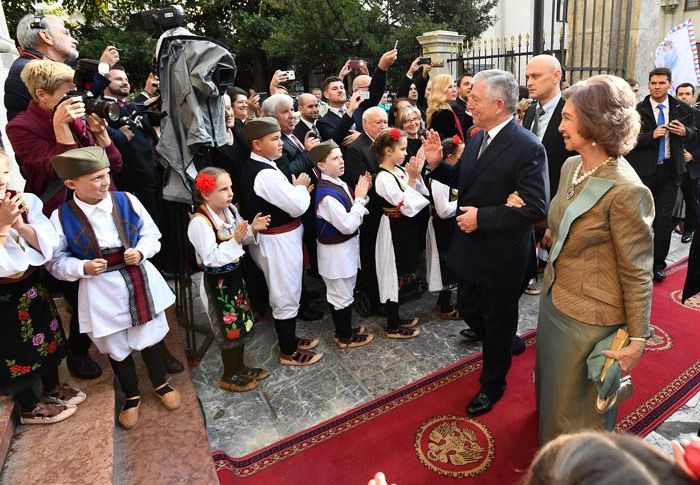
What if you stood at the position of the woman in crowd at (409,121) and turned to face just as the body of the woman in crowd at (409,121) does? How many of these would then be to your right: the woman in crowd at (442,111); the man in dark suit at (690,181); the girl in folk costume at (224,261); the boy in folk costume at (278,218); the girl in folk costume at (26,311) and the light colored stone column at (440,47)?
3

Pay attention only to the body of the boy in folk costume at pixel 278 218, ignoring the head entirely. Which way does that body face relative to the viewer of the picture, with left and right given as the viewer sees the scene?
facing to the right of the viewer

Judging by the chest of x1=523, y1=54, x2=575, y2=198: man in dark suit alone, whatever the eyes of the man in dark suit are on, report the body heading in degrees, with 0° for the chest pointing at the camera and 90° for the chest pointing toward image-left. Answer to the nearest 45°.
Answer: approximately 45°

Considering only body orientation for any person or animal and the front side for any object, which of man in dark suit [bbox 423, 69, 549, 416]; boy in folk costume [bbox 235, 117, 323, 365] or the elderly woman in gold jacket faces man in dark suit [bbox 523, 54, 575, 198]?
the boy in folk costume

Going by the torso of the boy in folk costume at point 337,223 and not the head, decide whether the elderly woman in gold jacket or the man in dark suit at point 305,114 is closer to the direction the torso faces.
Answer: the elderly woman in gold jacket

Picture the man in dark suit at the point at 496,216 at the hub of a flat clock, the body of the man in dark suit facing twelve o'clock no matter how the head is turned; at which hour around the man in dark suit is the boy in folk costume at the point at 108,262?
The boy in folk costume is roughly at 1 o'clock from the man in dark suit.

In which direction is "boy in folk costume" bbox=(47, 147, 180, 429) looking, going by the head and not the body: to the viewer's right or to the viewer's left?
to the viewer's right

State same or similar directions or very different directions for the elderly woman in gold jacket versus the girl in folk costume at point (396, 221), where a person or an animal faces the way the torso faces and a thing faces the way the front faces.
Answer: very different directions

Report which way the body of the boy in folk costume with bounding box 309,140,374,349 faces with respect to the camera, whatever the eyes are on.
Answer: to the viewer's right

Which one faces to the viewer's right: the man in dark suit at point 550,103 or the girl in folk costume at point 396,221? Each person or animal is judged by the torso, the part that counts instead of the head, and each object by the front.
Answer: the girl in folk costume
